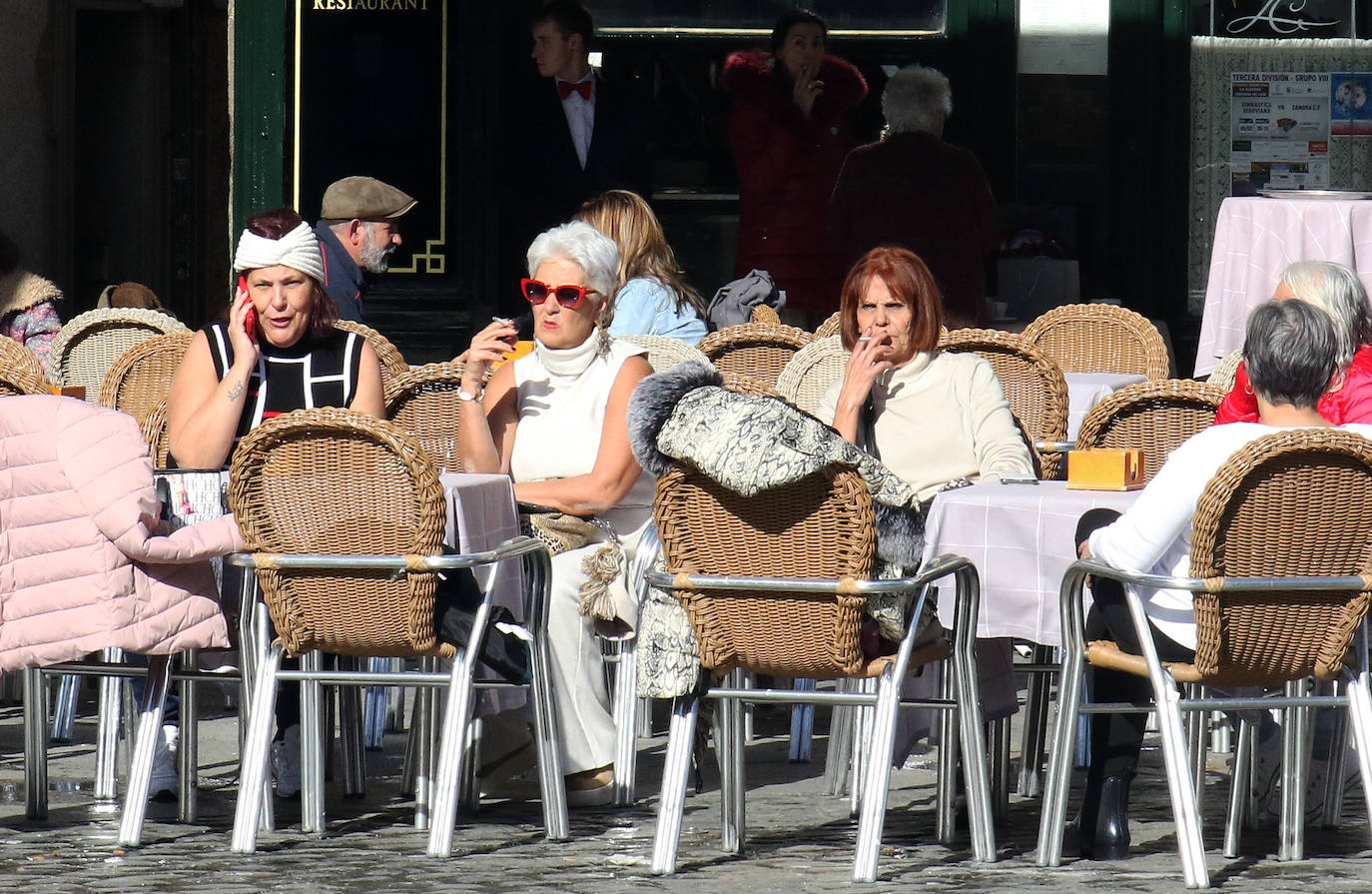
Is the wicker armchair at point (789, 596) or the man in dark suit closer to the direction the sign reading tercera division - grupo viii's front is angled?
the wicker armchair

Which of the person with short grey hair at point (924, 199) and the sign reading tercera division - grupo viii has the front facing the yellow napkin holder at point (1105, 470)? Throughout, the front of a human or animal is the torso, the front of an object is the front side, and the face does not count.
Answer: the sign reading tercera division - grupo viii

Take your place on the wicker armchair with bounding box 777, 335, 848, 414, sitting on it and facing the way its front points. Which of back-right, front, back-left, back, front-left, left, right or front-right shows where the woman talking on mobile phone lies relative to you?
right

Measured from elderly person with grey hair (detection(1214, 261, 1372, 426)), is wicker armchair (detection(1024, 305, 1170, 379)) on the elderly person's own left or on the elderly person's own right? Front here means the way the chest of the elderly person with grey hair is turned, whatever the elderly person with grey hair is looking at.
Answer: on the elderly person's own right

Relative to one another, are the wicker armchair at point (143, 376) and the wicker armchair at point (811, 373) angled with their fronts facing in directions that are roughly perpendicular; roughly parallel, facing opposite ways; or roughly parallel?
roughly parallel

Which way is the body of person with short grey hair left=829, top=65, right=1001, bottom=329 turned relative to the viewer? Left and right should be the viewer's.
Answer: facing away from the viewer

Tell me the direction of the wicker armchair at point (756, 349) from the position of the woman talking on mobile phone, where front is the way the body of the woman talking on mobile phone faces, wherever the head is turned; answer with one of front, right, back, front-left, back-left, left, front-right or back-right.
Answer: back-left

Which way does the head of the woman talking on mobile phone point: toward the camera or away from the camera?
toward the camera

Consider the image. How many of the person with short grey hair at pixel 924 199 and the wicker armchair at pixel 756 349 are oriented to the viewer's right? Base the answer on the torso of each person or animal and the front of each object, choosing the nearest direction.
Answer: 0

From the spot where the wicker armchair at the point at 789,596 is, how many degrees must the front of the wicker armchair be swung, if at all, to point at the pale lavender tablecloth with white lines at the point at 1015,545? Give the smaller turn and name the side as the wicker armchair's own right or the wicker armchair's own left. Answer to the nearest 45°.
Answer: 0° — it already faces it

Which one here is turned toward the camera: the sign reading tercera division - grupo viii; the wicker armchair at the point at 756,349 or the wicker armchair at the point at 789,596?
the sign reading tercera division - grupo viii

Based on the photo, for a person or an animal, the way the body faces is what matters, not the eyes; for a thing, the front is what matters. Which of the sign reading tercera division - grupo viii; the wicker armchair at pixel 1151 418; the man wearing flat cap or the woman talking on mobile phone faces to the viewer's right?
the man wearing flat cap

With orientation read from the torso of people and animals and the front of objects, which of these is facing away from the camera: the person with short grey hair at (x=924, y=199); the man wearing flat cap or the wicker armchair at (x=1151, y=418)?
the person with short grey hair

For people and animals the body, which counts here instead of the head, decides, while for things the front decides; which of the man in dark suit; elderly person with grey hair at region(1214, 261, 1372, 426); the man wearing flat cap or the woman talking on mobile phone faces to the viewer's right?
the man wearing flat cap

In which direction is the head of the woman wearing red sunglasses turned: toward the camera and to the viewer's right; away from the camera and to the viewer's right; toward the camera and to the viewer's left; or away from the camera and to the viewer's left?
toward the camera and to the viewer's left

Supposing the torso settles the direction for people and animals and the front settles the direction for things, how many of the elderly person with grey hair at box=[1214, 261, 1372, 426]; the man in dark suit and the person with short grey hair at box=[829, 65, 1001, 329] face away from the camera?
1
